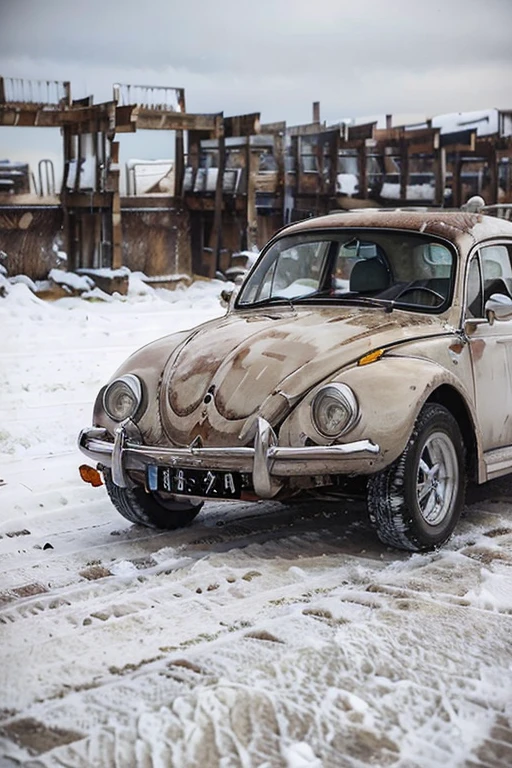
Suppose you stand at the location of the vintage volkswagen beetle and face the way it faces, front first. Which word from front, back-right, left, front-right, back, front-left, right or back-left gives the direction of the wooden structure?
back-right

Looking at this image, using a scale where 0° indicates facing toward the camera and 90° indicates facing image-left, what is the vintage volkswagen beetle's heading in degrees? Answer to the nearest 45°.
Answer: approximately 45°
